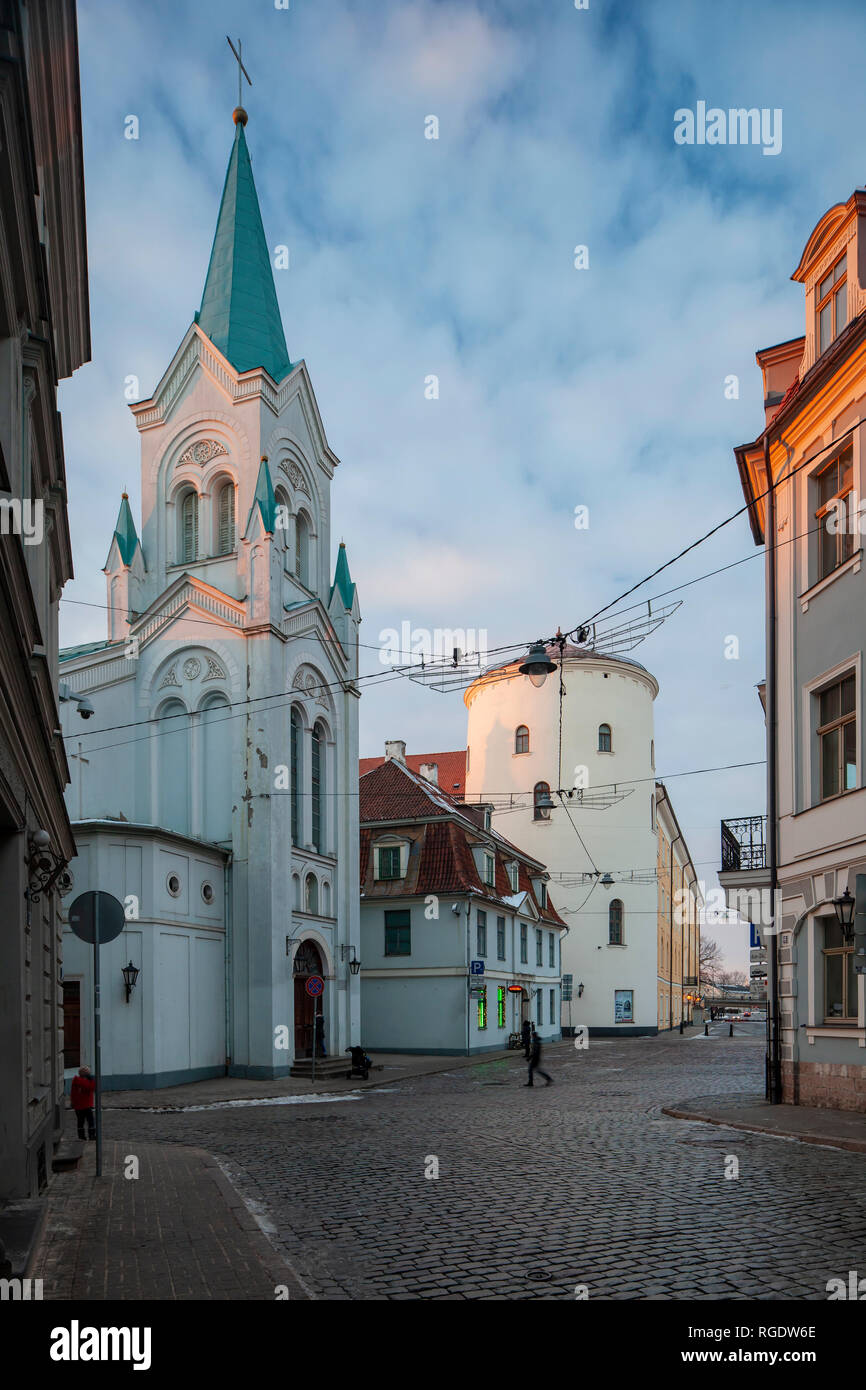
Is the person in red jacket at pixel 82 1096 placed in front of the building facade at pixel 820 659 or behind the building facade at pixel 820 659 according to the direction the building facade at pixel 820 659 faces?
in front

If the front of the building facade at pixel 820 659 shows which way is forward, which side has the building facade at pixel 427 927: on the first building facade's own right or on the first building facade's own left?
on the first building facade's own right

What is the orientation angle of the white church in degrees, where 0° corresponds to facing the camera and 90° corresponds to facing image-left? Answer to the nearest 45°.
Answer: approximately 315°

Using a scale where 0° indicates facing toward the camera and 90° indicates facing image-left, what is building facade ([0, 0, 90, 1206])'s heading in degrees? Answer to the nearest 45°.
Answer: approximately 270°

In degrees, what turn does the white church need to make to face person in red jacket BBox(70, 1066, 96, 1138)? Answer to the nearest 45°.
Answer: approximately 45° to its right

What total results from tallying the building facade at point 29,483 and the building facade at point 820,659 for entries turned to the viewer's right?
1

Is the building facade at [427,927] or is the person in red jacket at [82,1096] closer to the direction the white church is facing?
the person in red jacket

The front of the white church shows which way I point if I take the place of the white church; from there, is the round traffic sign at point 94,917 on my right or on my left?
on my right

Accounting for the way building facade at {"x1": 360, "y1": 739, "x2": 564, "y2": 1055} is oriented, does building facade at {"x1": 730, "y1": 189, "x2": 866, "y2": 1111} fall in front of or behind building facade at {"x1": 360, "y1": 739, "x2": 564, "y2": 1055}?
in front

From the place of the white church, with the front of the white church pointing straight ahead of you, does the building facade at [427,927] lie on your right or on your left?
on your left

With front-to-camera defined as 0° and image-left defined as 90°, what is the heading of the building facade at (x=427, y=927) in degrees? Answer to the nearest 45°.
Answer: approximately 315°
